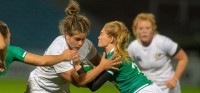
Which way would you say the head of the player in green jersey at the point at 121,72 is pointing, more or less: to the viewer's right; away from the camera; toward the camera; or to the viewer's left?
to the viewer's left

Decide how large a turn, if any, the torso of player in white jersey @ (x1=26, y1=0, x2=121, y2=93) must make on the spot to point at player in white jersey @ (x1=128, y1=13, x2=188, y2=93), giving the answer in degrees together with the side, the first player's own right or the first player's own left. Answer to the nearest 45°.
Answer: approximately 90° to the first player's own left
